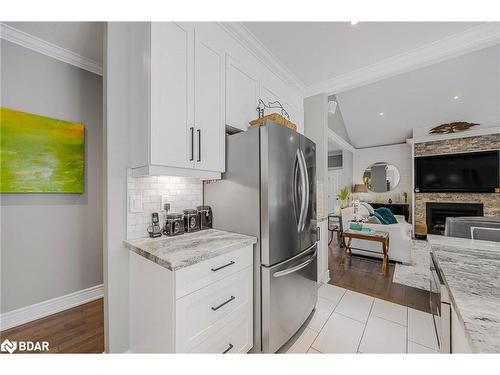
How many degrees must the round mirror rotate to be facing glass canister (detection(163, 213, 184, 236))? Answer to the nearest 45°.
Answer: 0° — it already faces it

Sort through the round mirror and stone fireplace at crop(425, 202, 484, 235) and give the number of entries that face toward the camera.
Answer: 2

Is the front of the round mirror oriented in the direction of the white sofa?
yes

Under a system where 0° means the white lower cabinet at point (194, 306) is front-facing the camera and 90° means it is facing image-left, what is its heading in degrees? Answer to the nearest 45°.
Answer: approximately 315°

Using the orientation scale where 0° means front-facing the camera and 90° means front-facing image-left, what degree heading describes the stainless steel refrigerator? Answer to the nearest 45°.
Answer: approximately 315°

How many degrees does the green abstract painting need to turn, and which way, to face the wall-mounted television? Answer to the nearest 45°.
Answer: approximately 45° to its left

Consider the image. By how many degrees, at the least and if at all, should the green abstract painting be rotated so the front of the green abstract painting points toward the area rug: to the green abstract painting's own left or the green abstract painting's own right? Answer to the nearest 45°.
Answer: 0° — it already faces it
